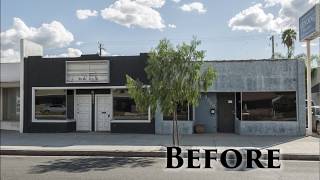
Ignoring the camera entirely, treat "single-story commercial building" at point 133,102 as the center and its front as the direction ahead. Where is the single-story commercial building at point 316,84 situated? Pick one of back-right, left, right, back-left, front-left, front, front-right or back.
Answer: back-left

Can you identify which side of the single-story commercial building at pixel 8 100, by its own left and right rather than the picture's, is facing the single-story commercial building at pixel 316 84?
left

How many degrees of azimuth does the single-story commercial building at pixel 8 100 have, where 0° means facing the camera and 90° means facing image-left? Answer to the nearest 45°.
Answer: approximately 0°

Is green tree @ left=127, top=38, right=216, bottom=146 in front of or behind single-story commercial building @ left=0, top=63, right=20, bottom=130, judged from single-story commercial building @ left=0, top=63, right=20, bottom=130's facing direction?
in front

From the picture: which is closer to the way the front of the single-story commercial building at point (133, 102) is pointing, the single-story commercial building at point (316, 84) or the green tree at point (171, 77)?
the green tree
